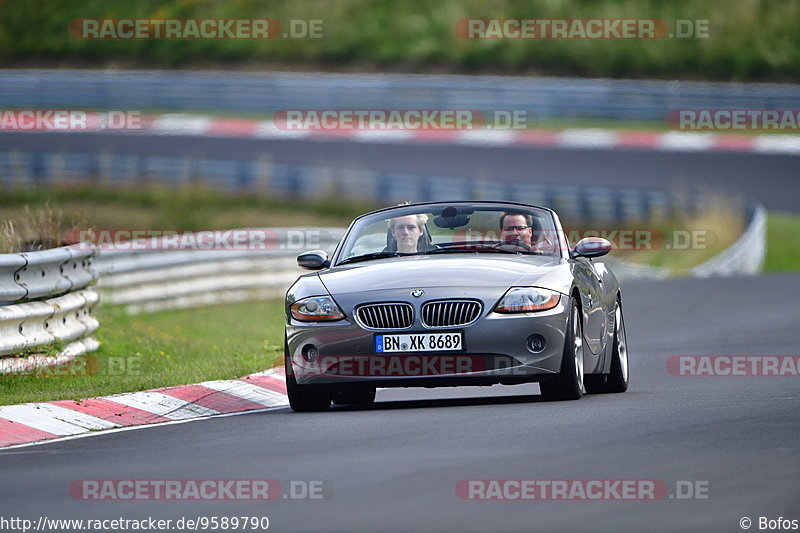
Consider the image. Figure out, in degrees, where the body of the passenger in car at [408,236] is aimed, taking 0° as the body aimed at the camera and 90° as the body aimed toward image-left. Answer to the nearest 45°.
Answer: approximately 0°

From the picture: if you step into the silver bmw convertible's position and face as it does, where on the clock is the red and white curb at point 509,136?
The red and white curb is roughly at 6 o'clock from the silver bmw convertible.

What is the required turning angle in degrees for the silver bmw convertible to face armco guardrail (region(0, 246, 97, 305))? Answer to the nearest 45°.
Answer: approximately 135° to its right

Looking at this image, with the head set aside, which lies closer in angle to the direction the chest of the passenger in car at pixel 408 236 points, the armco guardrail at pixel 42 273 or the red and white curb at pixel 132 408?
the red and white curb

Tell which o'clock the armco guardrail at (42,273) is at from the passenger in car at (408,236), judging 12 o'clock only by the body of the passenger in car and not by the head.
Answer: The armco guardrail is roughly at 4 o'clock from the passenger in car.

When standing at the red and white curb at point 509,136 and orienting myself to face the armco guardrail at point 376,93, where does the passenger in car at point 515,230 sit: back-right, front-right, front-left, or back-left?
back-left

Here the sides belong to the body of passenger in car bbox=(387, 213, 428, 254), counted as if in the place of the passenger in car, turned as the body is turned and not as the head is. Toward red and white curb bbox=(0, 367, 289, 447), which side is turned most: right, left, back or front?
right

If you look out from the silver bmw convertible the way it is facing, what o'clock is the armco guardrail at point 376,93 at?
The armco guardrail is roughly at 6 o'clock from the silver bmw convertible.

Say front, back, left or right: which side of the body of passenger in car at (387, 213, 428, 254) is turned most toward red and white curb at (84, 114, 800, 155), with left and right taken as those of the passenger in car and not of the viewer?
back

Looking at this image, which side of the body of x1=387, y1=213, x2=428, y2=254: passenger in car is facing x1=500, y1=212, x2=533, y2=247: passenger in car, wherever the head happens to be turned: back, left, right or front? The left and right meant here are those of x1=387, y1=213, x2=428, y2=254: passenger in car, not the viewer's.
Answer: left
